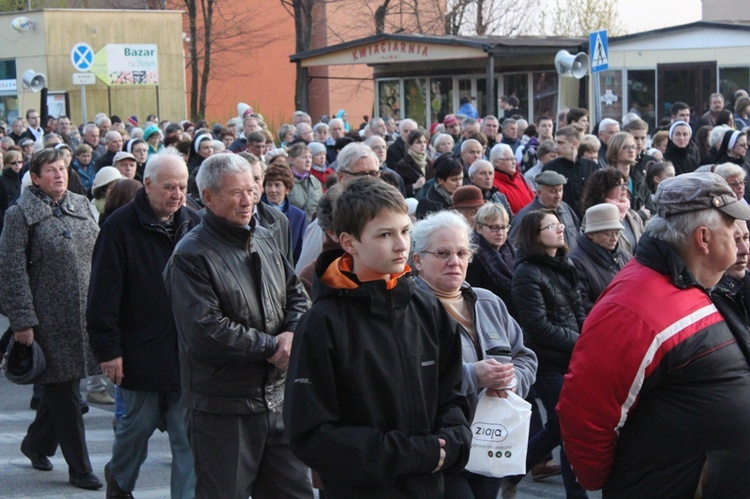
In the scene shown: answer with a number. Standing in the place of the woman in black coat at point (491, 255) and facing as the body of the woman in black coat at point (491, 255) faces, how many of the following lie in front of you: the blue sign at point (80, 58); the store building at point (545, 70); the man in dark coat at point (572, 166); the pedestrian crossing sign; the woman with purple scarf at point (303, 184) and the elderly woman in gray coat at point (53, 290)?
0

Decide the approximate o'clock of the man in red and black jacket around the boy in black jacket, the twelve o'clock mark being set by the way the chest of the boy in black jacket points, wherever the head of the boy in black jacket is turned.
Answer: The man in red and black jacket is roughly at 10 o'clock from the boy in black jacket.

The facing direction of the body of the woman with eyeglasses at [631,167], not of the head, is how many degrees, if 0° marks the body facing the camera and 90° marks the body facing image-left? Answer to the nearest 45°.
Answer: approximately 315°

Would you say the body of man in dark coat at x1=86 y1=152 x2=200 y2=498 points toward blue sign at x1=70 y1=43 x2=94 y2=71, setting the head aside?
no

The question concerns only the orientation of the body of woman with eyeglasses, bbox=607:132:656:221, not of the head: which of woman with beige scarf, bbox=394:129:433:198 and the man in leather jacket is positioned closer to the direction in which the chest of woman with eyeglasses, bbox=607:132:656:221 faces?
the man in leather jacket

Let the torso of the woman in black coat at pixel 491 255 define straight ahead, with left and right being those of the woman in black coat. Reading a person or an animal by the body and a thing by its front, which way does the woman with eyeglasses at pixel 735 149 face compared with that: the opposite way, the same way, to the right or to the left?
the same way

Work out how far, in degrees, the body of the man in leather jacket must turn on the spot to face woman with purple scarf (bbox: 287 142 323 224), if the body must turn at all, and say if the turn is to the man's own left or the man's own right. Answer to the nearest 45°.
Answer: approximately 135° to the man's own left

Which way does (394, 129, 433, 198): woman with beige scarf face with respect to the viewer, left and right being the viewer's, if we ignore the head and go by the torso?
facing the viewer and to the right of the viewer

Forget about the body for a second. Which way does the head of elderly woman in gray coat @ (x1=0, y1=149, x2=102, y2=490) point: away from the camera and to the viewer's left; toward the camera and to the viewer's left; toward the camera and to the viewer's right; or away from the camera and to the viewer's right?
toward the camera and to the viewer's right

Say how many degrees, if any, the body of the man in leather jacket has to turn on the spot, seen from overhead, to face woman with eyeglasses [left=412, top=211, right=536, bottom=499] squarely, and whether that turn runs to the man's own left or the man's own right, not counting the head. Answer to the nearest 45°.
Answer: approximately 45° to the man's own left

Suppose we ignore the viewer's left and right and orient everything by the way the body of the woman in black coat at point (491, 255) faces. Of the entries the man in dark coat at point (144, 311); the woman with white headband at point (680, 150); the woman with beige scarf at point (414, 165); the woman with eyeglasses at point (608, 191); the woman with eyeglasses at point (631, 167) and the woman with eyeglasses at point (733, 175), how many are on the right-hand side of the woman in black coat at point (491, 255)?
1

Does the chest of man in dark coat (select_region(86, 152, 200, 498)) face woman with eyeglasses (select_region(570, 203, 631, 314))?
no

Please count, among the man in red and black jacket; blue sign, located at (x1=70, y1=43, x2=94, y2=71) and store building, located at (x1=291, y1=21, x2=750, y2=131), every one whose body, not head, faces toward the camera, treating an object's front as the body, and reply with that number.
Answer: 2

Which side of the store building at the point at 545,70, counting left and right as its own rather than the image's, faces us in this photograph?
front

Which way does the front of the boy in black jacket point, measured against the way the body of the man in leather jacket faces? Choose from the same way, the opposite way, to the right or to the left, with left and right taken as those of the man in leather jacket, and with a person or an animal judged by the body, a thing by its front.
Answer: the same way
